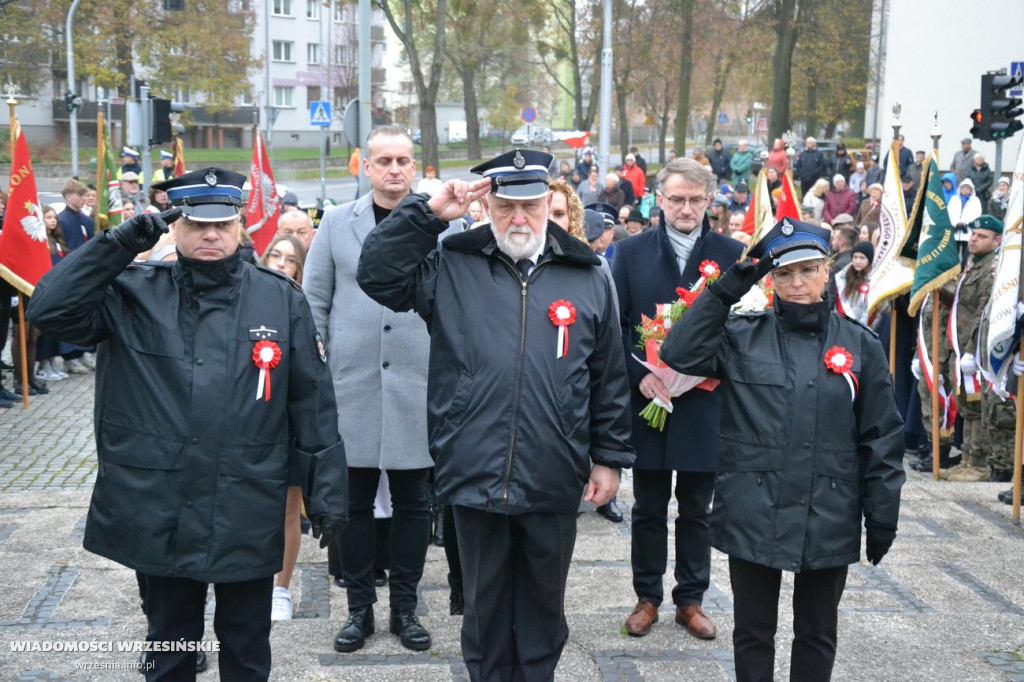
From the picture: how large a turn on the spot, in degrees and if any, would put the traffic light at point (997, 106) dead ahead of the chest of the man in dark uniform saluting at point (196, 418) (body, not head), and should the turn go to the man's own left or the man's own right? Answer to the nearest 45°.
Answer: approximately 135° to the man's own left

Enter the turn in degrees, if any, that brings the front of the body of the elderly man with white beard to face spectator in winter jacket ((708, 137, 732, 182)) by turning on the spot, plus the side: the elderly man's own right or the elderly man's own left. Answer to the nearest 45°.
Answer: approximately 180°

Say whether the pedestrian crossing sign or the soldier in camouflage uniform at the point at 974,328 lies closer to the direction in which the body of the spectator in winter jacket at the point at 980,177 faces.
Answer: the soldier in camouflage uniform

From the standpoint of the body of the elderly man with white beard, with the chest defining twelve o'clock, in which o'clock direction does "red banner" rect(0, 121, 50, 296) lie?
The red banner is roughly at 5 o'clock from the elderly man with white beard.

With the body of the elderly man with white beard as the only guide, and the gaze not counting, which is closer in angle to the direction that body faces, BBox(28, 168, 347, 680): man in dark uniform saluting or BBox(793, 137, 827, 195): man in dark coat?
the man in dark uniform saluting
